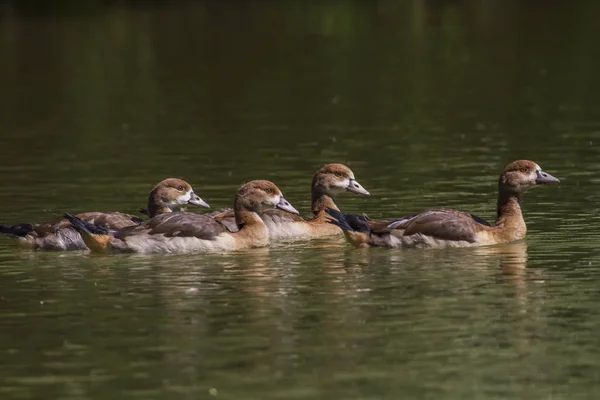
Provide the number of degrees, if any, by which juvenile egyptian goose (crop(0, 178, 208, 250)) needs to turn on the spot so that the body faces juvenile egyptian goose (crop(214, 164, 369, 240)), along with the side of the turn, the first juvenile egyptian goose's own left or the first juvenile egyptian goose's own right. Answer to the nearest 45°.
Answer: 0° — it already faces it

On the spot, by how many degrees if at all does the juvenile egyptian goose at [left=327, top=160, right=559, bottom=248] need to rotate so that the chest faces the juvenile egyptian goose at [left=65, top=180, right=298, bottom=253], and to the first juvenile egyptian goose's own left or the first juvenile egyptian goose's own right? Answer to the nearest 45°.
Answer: approximately 180°

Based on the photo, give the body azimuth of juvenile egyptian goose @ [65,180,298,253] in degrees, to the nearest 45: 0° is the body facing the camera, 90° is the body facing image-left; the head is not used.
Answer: approximately 270°

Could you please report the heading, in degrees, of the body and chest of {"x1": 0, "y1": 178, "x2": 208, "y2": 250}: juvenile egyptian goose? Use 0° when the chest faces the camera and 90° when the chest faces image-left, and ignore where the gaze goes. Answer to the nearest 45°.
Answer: approximately 270°

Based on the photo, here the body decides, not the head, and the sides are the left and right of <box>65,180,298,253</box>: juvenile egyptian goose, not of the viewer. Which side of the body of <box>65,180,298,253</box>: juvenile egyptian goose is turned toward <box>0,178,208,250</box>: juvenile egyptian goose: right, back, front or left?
back

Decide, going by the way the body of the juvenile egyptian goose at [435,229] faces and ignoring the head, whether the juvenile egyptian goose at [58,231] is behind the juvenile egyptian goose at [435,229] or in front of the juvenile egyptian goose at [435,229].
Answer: behind

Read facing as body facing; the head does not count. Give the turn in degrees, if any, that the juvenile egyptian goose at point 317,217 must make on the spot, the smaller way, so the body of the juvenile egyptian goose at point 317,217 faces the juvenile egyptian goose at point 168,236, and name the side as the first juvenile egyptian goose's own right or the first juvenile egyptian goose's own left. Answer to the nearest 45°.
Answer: approximately 135° to the first juvenile egyptian goose's own right

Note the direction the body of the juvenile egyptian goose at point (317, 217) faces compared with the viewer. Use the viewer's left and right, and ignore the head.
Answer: facing to the right of the viewer

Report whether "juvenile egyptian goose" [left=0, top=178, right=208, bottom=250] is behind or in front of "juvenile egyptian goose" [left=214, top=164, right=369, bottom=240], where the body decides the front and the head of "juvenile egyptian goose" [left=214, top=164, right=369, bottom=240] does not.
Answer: behind

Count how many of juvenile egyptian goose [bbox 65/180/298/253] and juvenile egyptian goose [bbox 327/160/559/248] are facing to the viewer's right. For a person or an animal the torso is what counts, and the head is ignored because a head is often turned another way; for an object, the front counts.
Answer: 2

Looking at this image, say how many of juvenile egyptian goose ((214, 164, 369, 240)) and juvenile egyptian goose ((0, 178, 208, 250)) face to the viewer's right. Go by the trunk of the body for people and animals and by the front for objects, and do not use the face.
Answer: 2

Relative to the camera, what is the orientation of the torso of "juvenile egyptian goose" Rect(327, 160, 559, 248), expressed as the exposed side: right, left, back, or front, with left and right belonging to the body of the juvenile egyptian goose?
right
